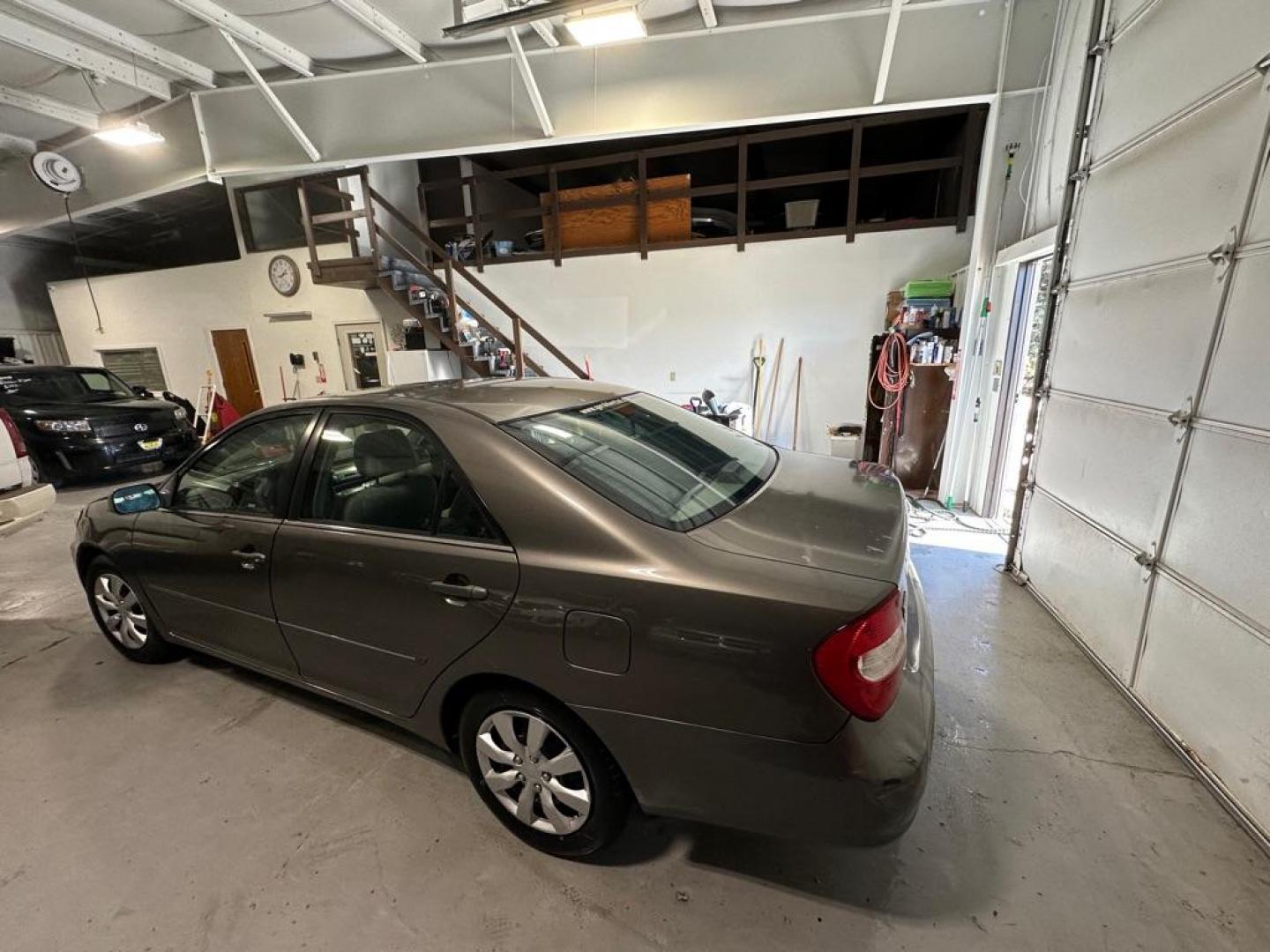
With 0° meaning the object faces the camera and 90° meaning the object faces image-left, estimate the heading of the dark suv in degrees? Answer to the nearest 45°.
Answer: approximately 315°

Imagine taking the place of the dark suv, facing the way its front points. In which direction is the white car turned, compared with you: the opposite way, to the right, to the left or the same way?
the opposite way

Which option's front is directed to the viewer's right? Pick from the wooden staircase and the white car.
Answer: the wooden staircase

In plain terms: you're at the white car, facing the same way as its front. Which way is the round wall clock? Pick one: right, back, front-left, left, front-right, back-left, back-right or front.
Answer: right

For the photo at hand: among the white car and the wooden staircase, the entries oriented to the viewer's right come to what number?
1

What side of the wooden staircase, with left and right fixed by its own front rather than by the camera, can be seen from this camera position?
right
